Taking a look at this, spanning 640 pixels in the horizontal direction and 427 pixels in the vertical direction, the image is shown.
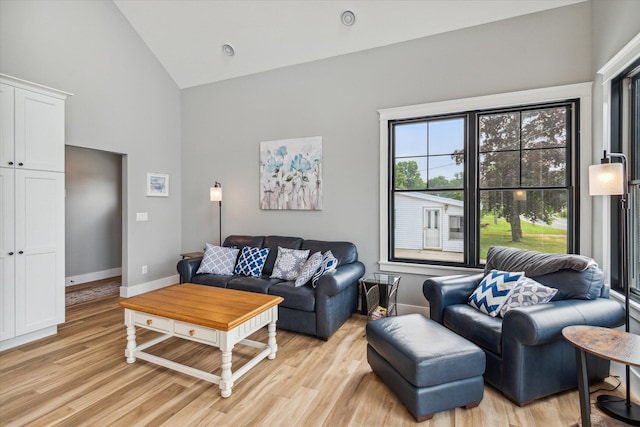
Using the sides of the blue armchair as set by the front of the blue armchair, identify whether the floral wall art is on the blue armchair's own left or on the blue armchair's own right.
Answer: on the blue armchair's own right

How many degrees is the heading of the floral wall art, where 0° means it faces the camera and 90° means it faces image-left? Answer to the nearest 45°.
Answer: approximately 45°

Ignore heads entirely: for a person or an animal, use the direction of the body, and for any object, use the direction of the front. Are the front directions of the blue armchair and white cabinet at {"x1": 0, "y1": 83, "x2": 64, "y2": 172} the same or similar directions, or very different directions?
very different directions

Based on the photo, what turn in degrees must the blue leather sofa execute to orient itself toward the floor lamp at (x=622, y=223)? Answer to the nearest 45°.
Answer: approximately 90° to its left

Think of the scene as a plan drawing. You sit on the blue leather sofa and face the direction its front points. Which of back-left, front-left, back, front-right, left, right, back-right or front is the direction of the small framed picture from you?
right

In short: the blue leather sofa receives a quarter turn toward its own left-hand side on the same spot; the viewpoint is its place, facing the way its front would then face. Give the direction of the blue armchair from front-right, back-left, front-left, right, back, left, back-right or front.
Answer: front

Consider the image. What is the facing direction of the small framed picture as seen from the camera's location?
facing the viewer and to the right of the viewer

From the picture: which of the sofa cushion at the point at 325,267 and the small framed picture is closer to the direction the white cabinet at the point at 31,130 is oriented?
the sofa cushion

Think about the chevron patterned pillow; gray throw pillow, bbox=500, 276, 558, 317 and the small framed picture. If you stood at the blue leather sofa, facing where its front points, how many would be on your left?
2

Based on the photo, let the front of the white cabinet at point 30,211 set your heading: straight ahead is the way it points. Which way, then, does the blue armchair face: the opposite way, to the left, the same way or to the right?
the opposite way

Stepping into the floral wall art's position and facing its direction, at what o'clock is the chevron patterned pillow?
The chevron patterned pillow is roughly at 9 o'clock from the floral wall art.
